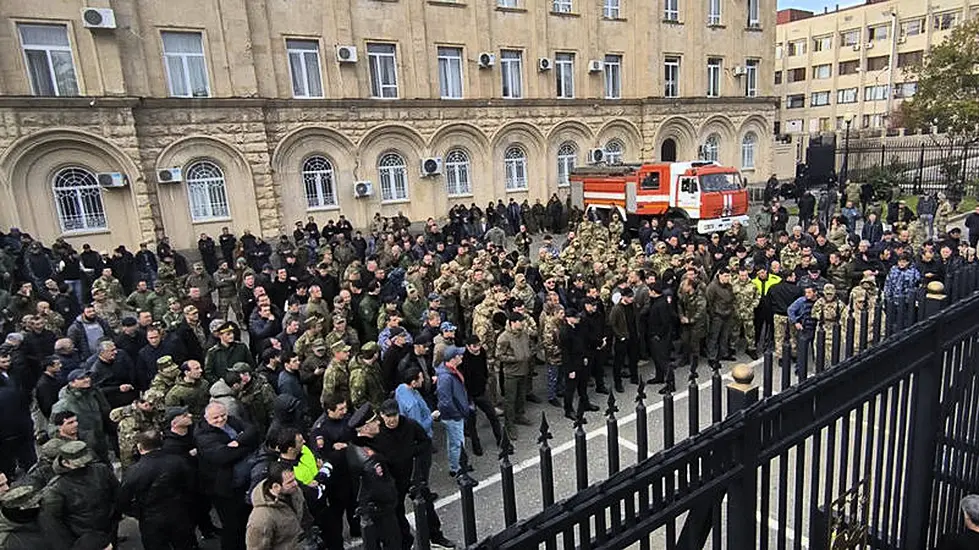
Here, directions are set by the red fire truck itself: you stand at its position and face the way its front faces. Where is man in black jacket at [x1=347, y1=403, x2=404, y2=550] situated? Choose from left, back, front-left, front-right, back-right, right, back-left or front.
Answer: front-right

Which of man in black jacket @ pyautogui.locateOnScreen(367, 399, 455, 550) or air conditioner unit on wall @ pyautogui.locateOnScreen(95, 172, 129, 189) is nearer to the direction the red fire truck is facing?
the man in black jacket

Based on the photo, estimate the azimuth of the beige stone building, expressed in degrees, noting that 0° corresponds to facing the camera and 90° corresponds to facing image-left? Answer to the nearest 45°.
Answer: approximately 315°

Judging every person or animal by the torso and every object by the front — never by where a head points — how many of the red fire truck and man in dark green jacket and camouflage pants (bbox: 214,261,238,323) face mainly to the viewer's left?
0

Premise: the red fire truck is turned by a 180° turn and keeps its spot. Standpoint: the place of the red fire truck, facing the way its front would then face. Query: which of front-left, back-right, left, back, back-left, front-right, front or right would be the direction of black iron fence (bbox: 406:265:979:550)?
back-left

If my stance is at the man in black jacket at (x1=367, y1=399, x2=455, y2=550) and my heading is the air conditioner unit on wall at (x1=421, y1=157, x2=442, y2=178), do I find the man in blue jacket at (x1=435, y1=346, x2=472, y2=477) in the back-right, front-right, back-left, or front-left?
front-right

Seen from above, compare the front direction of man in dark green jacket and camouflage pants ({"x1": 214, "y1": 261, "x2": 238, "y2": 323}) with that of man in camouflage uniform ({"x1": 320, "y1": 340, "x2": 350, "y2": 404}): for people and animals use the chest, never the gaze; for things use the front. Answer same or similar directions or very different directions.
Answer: same or similar directions

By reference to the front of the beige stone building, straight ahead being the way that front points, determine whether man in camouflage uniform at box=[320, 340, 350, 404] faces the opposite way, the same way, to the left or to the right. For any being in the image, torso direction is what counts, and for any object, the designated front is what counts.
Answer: the same way

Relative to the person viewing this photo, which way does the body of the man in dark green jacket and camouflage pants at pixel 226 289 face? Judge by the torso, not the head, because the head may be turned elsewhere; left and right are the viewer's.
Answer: facing the viewer and to the right of the viewer

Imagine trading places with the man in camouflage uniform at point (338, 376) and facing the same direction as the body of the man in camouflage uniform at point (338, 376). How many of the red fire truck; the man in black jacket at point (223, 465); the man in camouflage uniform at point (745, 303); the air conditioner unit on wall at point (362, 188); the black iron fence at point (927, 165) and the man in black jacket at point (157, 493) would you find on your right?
2

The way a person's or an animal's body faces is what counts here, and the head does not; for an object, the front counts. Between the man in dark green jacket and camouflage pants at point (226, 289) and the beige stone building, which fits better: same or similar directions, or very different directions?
same or similar directions

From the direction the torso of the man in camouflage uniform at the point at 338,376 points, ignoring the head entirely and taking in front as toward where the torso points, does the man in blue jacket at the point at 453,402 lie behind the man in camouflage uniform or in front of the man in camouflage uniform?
in front

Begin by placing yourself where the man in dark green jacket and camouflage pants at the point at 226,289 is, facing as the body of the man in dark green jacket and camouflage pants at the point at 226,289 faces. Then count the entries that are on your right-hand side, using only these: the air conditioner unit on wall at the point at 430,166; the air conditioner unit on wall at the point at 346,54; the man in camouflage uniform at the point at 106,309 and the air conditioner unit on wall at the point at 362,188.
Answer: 1

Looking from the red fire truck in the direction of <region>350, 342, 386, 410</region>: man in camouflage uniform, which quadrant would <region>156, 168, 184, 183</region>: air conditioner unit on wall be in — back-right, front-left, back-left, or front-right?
front-right

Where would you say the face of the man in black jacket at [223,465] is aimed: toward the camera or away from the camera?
toward the camera

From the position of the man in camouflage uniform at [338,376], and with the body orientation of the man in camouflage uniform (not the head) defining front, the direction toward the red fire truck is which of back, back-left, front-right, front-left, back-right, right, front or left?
left
